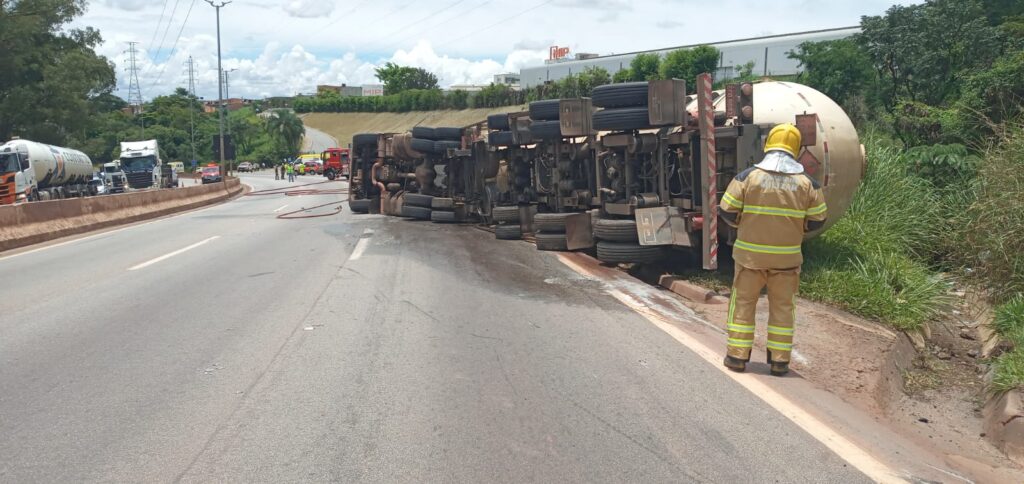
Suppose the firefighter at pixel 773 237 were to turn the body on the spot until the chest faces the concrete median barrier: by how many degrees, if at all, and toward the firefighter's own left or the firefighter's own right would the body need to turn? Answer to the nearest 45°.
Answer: approximately 45° to the firefighter's own left

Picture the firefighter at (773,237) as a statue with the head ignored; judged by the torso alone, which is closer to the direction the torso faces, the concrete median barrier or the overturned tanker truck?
the overturned tanker truck

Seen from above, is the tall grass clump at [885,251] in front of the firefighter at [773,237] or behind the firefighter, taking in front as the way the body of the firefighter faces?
in front

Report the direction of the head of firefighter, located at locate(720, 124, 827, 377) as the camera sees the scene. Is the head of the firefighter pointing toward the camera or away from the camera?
away from the camera

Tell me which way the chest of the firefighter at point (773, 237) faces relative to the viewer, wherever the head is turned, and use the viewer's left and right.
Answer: facing away from the viewer

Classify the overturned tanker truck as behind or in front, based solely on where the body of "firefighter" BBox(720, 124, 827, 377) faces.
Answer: in front
